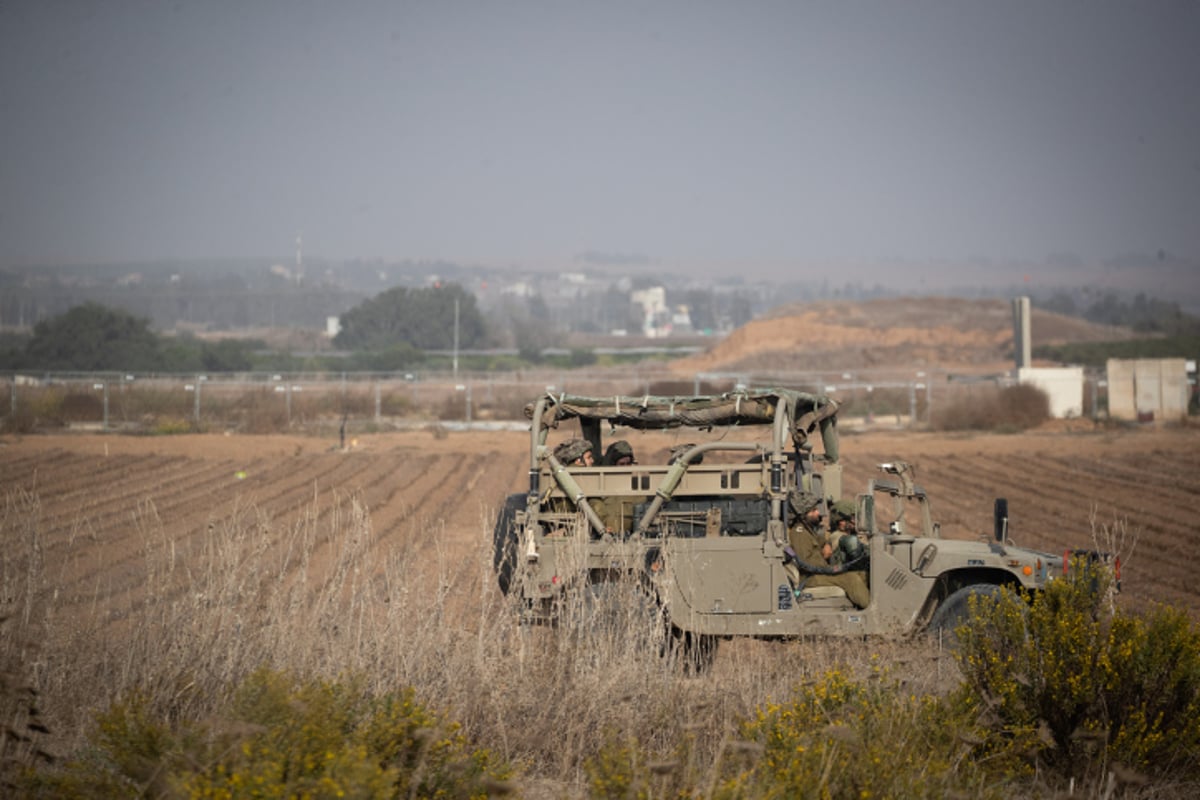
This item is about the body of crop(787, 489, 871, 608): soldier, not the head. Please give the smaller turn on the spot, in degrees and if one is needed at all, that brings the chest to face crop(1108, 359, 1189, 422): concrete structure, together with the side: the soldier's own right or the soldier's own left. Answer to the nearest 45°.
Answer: approximately 90° to the soldier's own left

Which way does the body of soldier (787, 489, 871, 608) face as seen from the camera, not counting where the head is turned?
to the viewer's right

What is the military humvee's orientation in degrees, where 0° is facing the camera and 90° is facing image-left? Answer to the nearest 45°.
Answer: approximately 270°

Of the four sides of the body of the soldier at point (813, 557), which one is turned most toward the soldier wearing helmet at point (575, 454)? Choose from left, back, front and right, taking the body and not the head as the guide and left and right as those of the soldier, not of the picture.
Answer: back

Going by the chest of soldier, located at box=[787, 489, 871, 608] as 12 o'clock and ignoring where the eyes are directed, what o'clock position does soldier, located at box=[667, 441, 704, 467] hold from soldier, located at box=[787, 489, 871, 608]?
soldier, located at box=[667, 441, 704, 467] is roughly at 6 o'clock from soldier, located at box=[787, 489, 871, 608].
